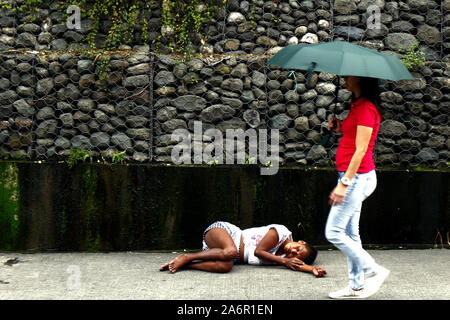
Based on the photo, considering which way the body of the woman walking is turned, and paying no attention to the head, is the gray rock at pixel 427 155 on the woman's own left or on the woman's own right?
on the woman's own right

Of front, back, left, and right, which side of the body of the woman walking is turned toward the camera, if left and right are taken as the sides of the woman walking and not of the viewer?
left

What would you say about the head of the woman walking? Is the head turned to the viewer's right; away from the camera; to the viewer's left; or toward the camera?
to the viewer's left

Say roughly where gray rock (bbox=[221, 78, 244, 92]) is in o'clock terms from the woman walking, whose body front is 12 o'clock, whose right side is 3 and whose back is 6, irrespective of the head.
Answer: The gray rock is roughly at 2 o'clock from the woman walking.

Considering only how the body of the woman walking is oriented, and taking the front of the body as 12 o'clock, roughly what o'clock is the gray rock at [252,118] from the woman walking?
The gray rock is roughly at 2 o'clock from the woman walking.

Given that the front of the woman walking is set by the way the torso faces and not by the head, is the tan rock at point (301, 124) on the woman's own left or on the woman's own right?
on the woman's own right
